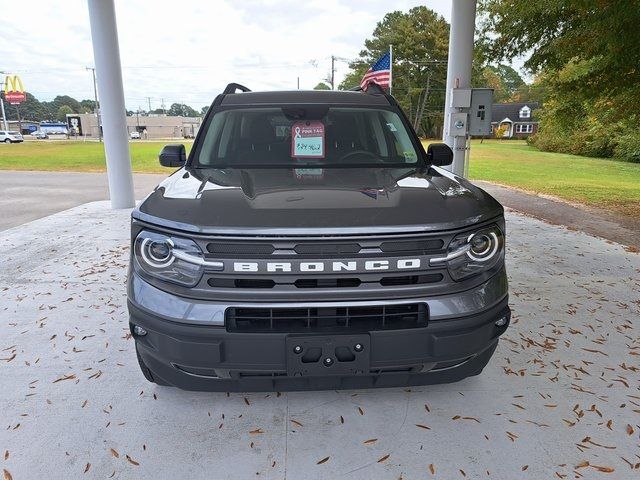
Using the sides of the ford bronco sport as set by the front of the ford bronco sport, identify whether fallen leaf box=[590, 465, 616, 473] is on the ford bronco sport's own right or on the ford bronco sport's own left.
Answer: on the ford bronco sport's own left

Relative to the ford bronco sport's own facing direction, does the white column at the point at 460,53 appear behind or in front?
behind

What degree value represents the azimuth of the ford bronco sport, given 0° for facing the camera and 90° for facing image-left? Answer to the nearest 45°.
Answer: approximately 0°

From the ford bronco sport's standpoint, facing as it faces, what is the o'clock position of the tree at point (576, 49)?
The tree is roughly at 7 o'clock from the ford bronco sport.

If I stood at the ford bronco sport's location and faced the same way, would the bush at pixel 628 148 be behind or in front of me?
behind

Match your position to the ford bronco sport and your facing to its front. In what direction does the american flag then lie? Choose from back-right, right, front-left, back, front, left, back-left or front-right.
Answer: back

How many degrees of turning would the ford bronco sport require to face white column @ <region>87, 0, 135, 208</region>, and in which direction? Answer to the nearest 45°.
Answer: approximately 135° to its right

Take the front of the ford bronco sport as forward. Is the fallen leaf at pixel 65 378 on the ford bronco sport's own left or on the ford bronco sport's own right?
on the ford bronco sport's own right
